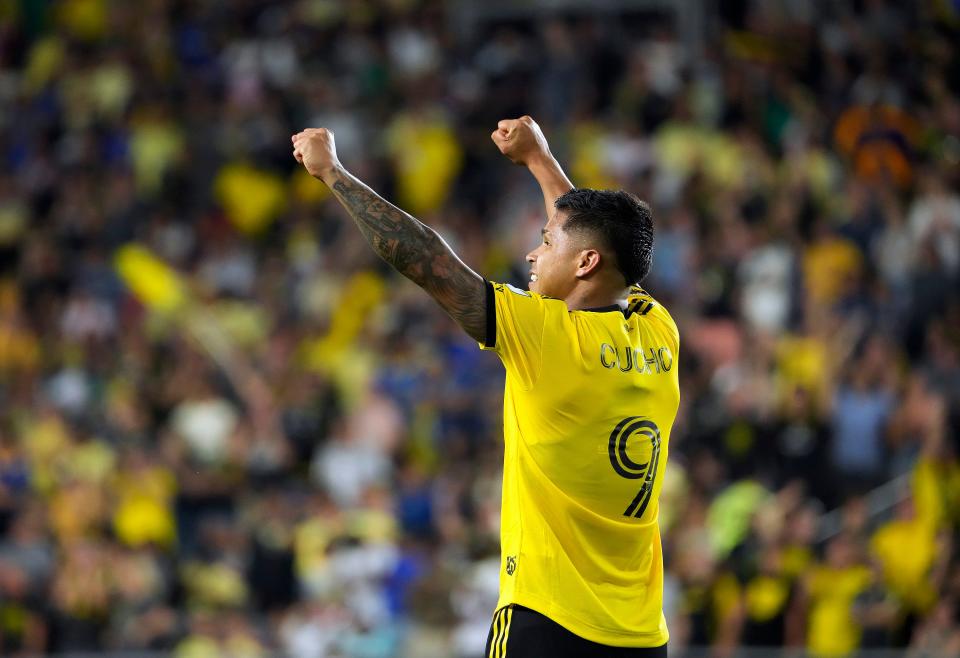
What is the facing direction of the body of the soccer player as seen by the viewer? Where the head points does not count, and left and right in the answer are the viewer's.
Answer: facing away from the viewer and to the left of the viewer

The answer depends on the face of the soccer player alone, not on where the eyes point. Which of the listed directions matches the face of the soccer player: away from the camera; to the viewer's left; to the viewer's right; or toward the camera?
to the viewer's left
